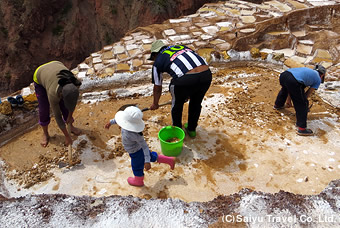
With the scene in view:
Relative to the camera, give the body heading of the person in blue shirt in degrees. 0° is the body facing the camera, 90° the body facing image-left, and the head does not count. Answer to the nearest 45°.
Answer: approximately 270°

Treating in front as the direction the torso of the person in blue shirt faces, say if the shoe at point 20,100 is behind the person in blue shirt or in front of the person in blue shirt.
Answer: behind

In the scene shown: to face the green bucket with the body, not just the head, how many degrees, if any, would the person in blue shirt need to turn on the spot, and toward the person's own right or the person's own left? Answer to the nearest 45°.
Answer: approximately 135° to the person's own right

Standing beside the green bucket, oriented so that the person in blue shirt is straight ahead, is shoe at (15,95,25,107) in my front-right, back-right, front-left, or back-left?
back-left

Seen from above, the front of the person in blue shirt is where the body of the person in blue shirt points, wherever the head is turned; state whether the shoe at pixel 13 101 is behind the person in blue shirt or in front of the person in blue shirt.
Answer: behind

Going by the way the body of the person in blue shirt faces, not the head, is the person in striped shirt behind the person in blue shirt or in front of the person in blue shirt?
behind
